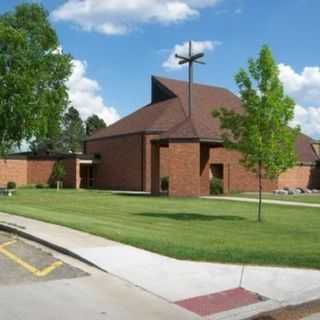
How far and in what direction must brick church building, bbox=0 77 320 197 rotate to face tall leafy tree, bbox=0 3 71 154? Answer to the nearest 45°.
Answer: approximately 45° to its right

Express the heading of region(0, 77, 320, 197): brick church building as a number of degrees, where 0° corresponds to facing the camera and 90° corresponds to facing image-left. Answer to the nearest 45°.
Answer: approximately 0°

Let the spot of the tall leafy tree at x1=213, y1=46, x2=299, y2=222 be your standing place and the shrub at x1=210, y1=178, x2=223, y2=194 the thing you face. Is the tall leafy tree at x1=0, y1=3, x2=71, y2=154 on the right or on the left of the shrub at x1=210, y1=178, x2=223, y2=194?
left

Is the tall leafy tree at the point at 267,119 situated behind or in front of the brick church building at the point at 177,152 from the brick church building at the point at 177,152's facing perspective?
in front

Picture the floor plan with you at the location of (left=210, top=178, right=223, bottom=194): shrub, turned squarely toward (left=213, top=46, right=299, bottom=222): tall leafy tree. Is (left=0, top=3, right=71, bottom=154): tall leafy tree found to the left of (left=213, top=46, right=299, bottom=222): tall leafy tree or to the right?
right
